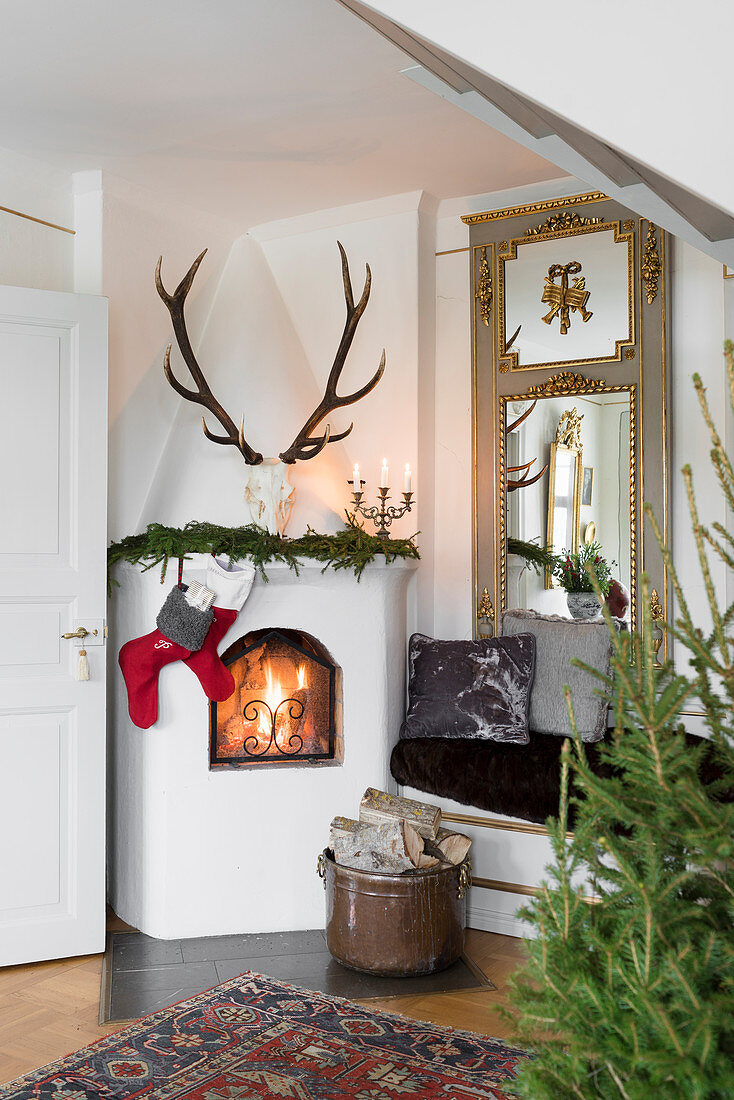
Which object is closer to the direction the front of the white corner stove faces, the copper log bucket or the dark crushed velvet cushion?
the copper log bucket

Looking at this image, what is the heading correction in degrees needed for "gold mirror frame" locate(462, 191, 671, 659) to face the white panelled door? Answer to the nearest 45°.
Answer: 0° — it already faces it

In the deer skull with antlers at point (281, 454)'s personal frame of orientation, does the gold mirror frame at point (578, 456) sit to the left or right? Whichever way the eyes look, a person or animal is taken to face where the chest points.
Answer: on its left

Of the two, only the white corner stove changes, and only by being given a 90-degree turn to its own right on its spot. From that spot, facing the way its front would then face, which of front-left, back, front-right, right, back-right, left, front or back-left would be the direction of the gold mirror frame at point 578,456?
back

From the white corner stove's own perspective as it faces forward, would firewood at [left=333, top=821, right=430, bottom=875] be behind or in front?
in front

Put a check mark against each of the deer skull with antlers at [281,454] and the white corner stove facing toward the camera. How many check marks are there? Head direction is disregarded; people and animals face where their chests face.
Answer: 2

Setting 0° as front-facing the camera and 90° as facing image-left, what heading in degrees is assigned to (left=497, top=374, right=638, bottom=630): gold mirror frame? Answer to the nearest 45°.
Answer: approximately 45°

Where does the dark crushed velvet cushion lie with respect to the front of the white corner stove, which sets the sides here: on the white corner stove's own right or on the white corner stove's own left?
on the white corner stove's own left
